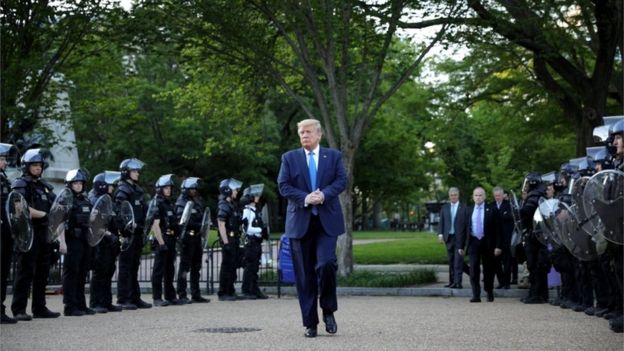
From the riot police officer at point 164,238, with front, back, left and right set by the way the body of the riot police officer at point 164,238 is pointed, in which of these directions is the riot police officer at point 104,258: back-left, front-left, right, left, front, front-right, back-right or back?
right

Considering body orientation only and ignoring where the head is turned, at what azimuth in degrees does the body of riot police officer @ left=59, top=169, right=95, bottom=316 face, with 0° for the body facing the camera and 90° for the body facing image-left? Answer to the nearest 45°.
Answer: approximately 315°

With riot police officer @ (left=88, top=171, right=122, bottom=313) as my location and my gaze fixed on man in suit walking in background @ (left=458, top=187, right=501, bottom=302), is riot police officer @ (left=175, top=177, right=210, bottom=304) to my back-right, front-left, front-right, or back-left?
front-left

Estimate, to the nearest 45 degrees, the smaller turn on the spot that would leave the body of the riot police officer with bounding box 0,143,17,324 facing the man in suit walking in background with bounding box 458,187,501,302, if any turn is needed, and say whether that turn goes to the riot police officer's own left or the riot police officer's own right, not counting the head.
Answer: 0° — they already face them

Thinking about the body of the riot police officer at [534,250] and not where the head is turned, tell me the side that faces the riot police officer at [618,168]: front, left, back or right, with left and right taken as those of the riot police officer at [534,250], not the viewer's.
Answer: left

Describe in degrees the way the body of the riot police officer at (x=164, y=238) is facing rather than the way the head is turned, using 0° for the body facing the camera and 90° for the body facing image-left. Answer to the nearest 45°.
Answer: approximately 315°

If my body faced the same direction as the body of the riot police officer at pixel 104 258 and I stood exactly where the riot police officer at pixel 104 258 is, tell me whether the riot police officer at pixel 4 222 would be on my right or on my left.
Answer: on my right

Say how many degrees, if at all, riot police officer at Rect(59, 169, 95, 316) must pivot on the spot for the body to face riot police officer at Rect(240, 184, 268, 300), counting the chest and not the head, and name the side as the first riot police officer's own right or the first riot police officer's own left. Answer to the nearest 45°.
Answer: approximately 90° to the first riot police officer's own left

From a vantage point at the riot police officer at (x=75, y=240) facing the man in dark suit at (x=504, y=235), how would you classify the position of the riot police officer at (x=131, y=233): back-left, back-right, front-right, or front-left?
front-left

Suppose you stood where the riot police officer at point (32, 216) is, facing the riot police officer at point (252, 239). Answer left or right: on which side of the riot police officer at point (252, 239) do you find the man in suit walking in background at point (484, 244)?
right

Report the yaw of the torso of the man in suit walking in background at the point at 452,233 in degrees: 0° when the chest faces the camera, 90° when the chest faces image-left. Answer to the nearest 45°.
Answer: approximately 0°
